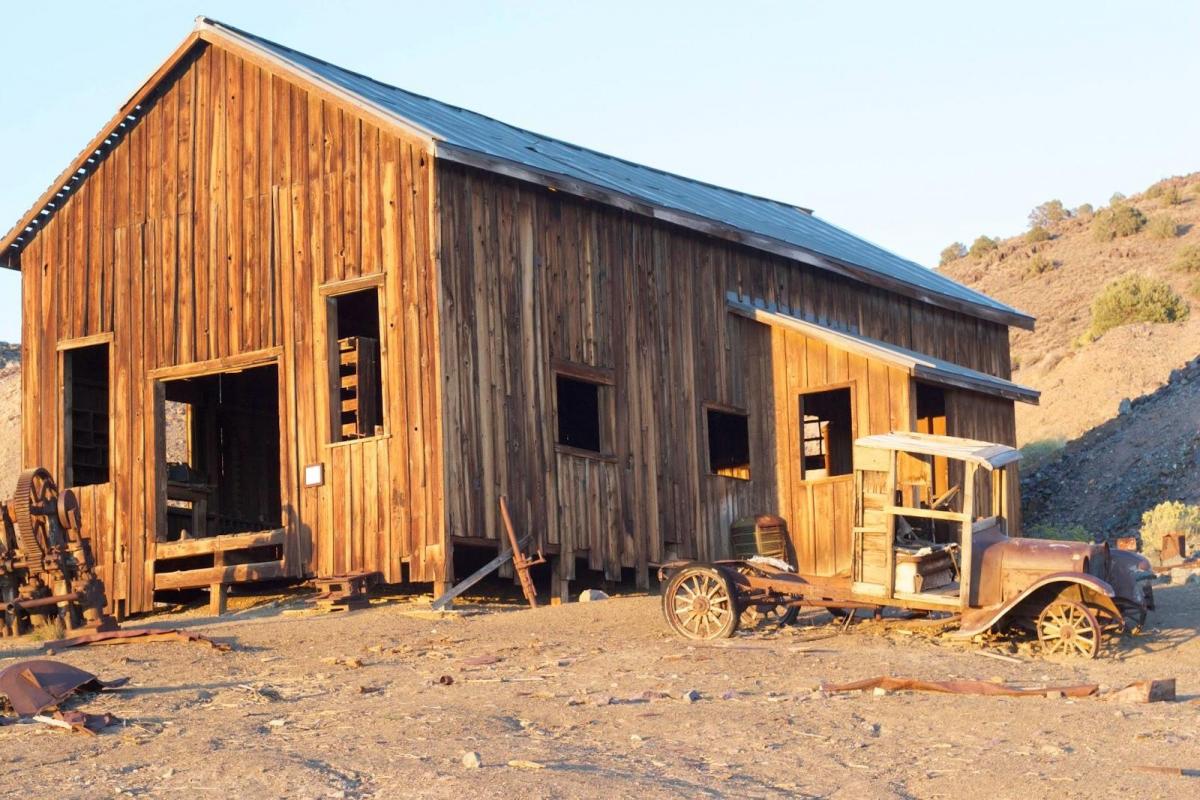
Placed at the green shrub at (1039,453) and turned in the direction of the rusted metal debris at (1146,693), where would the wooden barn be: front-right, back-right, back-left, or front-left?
front-right

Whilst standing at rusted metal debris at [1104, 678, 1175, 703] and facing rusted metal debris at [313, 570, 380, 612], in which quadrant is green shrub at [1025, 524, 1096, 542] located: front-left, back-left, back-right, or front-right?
front-right

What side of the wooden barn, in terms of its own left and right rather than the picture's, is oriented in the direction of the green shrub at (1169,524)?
back

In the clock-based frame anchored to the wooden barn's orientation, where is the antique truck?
The antique truck is roughly at 9 o'clock from the wooden barn.

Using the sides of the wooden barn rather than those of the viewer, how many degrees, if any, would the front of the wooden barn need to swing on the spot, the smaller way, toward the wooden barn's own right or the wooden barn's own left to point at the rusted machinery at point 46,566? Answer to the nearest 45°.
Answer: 0° — it already faces it

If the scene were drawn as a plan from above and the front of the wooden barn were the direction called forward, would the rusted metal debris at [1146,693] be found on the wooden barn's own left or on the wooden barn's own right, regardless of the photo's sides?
on the wooden barn's own left

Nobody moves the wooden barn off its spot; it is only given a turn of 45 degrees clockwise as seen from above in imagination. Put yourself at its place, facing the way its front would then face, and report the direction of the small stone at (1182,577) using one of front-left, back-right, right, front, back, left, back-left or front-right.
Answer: back

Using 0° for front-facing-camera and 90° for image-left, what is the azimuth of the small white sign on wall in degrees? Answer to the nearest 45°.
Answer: approximately 45°

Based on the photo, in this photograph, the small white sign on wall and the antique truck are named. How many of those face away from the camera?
0

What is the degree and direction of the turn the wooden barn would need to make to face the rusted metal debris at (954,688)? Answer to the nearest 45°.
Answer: approximately 90° to its left

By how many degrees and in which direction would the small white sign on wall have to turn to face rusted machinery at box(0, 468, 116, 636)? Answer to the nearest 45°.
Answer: approximately 45° to its right

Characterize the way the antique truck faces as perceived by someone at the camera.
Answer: facing the viewer and to the right of the viewer

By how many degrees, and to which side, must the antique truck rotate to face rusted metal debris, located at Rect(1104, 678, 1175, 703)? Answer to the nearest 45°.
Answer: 0° — it already faces it

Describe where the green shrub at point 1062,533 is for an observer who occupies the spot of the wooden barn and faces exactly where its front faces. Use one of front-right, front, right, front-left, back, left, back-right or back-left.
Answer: back

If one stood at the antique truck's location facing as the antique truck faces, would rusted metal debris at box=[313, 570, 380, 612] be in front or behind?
behind

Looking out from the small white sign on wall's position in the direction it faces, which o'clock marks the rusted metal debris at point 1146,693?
The rusted metal debris is roughly at 9 o'clock from the small white sign on wall.

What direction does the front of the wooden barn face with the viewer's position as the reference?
facing the viewer and to the left of the viewer
